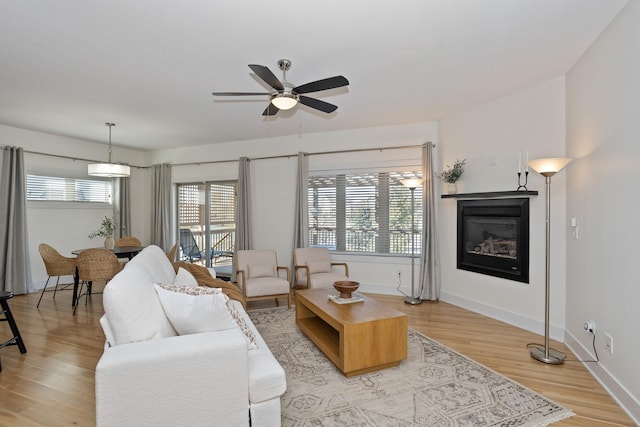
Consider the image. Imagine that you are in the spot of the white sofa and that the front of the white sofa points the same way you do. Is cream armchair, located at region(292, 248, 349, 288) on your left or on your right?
on your left

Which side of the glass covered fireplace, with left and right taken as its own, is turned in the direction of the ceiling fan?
front

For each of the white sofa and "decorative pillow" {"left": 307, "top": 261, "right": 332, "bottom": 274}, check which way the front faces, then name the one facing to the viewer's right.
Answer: the white sofa

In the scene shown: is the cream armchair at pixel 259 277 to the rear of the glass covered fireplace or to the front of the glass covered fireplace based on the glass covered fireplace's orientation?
to the front

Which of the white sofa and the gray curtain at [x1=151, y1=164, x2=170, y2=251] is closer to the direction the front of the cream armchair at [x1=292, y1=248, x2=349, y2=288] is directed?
the white sofa

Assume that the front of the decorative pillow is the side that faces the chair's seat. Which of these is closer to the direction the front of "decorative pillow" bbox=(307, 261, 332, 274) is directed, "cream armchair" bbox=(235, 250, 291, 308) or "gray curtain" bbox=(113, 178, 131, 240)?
the cream armchair

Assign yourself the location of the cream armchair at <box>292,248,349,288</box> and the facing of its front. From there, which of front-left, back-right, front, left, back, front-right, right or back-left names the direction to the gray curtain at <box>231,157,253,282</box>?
back

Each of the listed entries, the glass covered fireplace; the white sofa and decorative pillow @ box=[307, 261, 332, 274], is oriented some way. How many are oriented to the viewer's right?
1

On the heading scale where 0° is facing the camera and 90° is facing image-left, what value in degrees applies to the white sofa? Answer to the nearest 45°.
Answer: approximately 270°

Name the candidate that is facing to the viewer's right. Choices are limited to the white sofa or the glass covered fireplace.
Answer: the white sofa

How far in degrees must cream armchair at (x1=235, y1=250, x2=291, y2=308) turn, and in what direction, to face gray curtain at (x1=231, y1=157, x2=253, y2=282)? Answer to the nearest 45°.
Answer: approximately 135° to its left

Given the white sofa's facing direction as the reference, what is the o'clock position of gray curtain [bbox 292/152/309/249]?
The gray curtain is roughly at 10 o'clock from the white sofa.

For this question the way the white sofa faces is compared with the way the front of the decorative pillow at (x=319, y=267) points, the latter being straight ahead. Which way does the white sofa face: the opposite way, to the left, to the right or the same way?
to the left

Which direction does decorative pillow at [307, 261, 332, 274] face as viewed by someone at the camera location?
facing the viewer

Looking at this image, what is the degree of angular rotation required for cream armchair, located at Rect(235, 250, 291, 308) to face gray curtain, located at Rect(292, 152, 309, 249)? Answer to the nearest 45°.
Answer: approximately 90° to its left

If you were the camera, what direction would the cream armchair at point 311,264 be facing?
facing the viewer and to the right of the viewer

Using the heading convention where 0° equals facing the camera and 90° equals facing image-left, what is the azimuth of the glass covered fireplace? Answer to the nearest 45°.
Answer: approximately 45°
